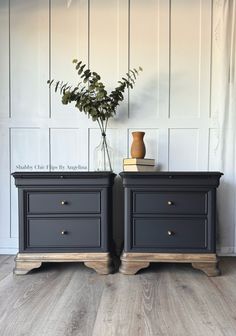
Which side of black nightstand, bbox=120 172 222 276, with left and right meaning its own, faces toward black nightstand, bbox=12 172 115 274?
right

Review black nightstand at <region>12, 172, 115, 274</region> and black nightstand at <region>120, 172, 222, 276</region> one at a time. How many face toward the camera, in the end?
2

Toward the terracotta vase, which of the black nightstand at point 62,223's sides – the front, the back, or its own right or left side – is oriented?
left

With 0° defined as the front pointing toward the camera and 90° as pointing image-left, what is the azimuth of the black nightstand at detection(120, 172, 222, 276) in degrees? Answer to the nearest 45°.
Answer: approximately 0°

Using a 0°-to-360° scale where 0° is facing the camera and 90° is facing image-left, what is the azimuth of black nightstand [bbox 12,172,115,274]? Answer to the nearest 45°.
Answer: approximately 0°
